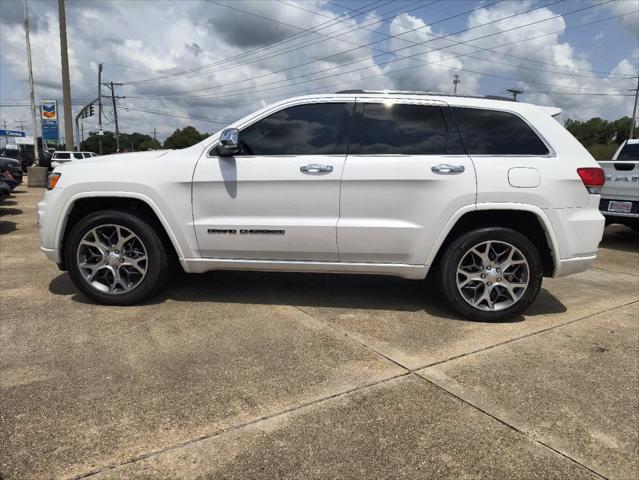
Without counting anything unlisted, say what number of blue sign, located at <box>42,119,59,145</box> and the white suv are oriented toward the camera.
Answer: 1

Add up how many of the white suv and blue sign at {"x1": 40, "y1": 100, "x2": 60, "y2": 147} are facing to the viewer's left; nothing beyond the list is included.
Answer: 1

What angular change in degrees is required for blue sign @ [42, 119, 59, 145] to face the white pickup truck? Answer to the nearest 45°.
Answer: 0° — it already faces it

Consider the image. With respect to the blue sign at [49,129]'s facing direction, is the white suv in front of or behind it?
in front

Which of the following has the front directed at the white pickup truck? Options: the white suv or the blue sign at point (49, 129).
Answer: the blue sign

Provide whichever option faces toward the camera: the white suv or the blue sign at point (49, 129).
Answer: the blue sign

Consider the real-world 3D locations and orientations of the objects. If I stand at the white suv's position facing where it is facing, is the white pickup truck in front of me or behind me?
behind

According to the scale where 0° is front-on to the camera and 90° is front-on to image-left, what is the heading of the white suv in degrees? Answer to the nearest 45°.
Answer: approximately 90°

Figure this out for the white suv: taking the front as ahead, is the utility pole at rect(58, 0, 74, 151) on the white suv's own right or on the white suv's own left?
on the white suv's own right

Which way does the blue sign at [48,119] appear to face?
toward the camera

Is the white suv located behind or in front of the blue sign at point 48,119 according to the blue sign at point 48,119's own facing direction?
in front

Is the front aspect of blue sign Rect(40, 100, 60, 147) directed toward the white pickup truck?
yes
